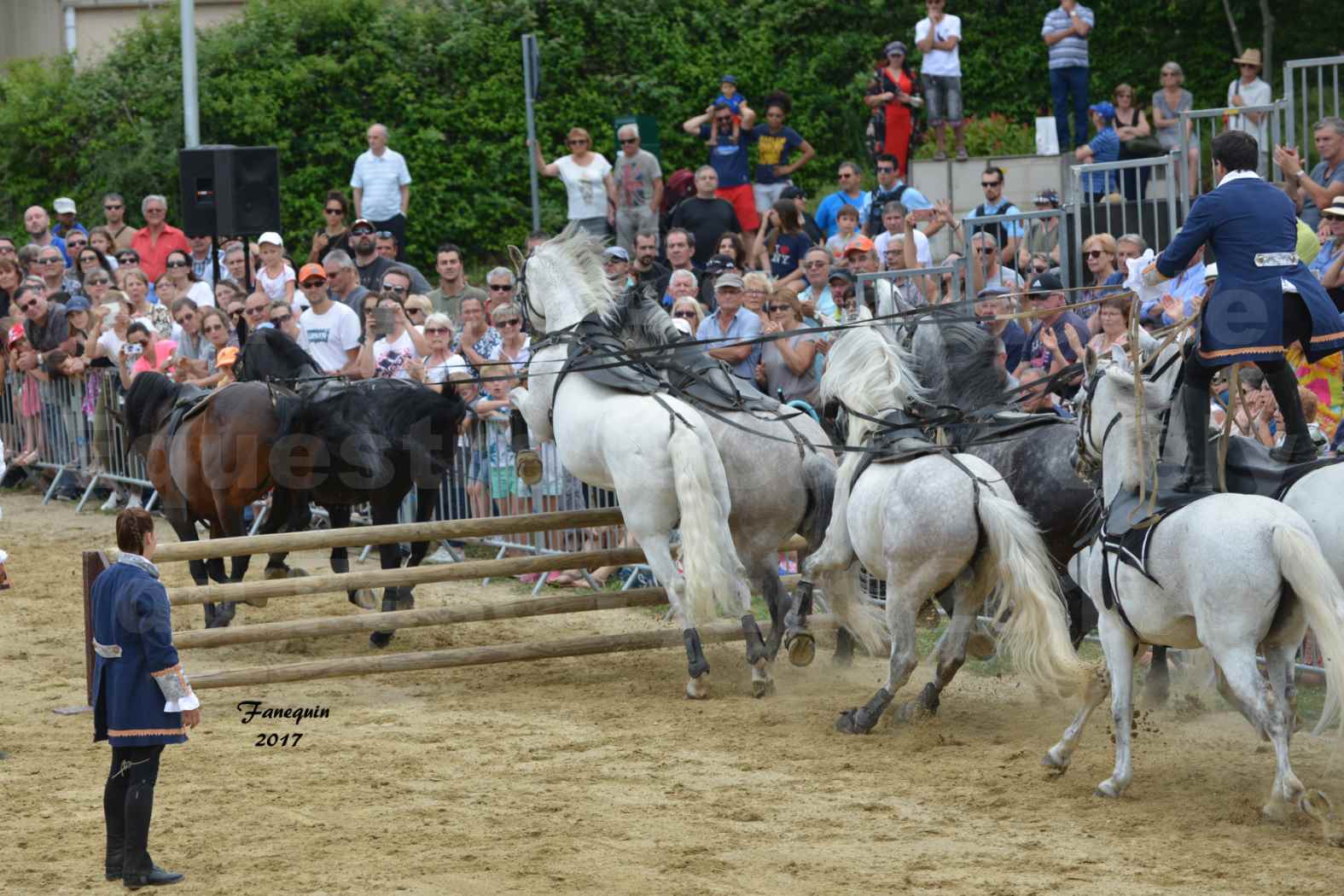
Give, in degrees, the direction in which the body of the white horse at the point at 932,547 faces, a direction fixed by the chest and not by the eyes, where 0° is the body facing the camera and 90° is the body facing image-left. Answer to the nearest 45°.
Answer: approximately 135°

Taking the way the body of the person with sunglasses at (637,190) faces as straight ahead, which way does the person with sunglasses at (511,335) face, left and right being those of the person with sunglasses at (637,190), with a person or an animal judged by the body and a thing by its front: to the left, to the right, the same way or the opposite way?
the same way

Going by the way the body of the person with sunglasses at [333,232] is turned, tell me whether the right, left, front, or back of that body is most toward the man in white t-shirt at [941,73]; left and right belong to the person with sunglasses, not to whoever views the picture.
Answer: left

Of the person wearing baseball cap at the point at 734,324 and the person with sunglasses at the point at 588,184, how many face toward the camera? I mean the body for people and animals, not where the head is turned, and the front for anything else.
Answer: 2

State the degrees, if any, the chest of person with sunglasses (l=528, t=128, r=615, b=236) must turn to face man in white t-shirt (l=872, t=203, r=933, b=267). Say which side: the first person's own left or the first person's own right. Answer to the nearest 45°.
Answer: approximately 45° to the first person's own left

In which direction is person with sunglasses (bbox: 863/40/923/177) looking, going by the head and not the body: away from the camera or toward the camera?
toward the camera

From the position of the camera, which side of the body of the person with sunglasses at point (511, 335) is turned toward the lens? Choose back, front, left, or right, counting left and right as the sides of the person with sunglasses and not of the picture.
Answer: front

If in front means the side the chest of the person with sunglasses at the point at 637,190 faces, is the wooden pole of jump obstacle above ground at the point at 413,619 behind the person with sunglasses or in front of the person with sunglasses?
in front

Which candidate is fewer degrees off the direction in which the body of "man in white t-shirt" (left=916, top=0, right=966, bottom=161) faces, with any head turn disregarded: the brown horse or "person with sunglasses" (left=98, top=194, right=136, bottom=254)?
the brown horse

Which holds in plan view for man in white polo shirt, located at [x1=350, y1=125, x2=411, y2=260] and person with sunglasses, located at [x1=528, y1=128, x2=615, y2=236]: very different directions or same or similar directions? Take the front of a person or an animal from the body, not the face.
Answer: same or similar directions

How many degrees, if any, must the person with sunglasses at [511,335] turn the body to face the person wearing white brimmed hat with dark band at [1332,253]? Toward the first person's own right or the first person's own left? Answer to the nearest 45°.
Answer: approximately 45° to the first person's own left

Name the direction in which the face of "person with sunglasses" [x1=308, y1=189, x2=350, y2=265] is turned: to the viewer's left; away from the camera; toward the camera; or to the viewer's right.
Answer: toward the camera

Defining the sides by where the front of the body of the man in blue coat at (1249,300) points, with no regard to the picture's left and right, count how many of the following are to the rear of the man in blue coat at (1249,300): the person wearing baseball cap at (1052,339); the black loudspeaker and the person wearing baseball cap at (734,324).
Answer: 0

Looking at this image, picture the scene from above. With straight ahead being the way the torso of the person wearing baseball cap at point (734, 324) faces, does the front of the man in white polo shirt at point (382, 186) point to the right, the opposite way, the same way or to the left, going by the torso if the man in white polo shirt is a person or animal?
the same way

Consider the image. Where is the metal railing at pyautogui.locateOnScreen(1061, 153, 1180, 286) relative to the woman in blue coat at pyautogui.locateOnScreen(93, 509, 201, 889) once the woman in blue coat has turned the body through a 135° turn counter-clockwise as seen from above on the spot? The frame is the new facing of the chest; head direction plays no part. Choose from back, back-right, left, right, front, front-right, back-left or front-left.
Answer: back-right
